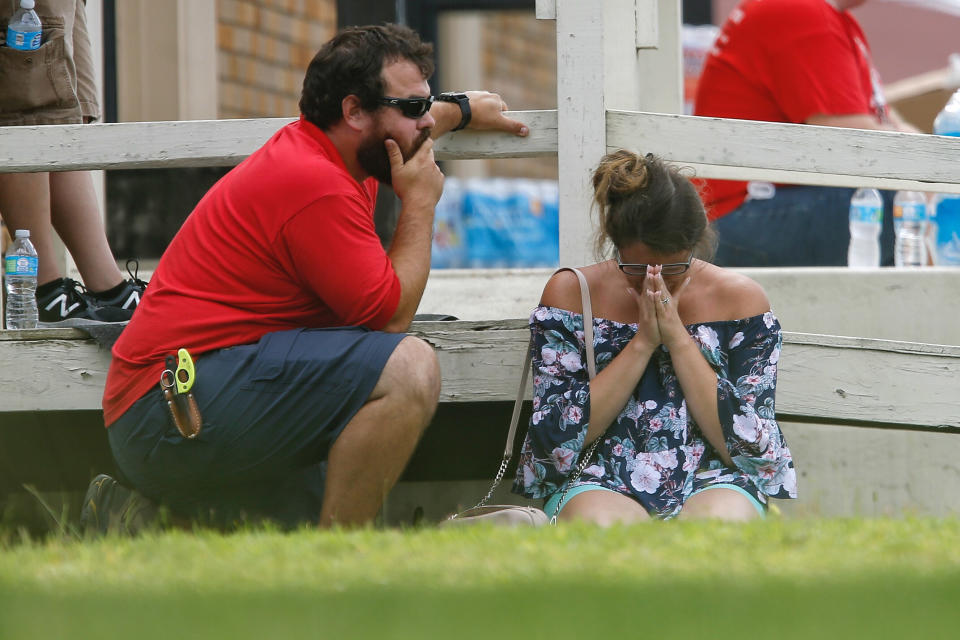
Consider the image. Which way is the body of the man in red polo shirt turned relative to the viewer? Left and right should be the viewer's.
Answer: facing to the right of the viewer

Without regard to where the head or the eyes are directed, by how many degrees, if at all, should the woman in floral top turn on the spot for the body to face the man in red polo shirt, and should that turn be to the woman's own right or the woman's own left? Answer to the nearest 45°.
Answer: approximately 90° to the woman's own right

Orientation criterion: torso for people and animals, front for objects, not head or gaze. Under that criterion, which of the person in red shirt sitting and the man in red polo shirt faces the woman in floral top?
the man in red polo shirt

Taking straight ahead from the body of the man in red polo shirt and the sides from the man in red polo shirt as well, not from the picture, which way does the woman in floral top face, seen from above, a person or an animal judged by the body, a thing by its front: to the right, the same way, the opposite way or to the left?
to the right

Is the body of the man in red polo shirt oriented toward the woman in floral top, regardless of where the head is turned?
yes

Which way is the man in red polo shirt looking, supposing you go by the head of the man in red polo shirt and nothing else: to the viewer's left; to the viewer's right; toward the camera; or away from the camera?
to the viewer's right
